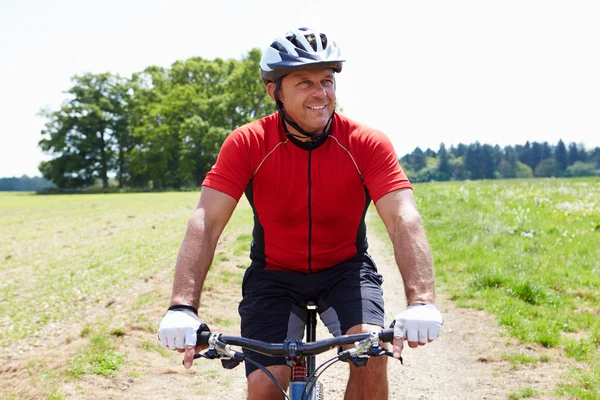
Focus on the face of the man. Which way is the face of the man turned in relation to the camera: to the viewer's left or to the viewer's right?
to the viewer's right

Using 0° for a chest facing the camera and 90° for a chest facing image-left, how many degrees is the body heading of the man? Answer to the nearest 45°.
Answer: approximately 0°

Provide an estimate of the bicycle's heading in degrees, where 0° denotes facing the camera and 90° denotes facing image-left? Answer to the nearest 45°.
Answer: approximately 0°
